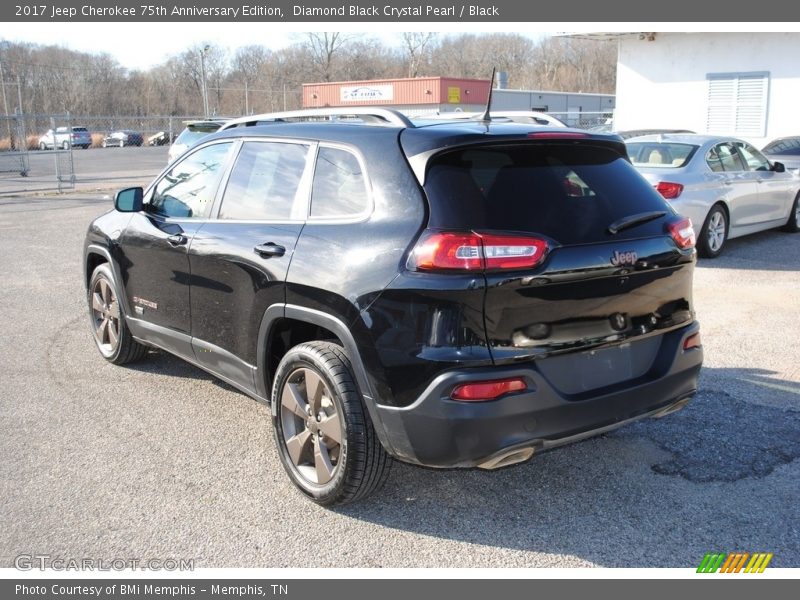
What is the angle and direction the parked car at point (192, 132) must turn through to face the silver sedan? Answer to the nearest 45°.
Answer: approximately 90° to its right

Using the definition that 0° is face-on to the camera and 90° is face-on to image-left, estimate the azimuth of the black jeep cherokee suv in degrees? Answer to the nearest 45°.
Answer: approximately 135°

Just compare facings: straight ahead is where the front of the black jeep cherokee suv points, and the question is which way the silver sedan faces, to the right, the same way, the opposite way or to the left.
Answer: to the right

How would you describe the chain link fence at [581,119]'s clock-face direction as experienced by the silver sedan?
The chain link fence is roughly at 10 o'clock from the silver sedan.

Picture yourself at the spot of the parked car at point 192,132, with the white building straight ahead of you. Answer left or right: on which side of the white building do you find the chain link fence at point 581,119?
left

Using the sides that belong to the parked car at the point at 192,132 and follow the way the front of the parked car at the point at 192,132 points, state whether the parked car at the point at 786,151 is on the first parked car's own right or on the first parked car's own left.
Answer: on the first parked car's own left

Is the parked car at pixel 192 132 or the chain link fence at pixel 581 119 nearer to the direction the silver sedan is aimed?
the chain link fence

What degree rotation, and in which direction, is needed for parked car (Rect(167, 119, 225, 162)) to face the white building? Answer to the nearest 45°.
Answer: approximately 135° to its left

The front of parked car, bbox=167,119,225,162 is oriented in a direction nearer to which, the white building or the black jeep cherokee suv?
the black jeep cherokee suv

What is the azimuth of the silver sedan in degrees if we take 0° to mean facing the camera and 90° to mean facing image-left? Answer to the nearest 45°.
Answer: approximately 225°

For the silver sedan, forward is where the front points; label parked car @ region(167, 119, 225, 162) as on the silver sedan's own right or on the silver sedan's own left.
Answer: on the silver sedan's own left
